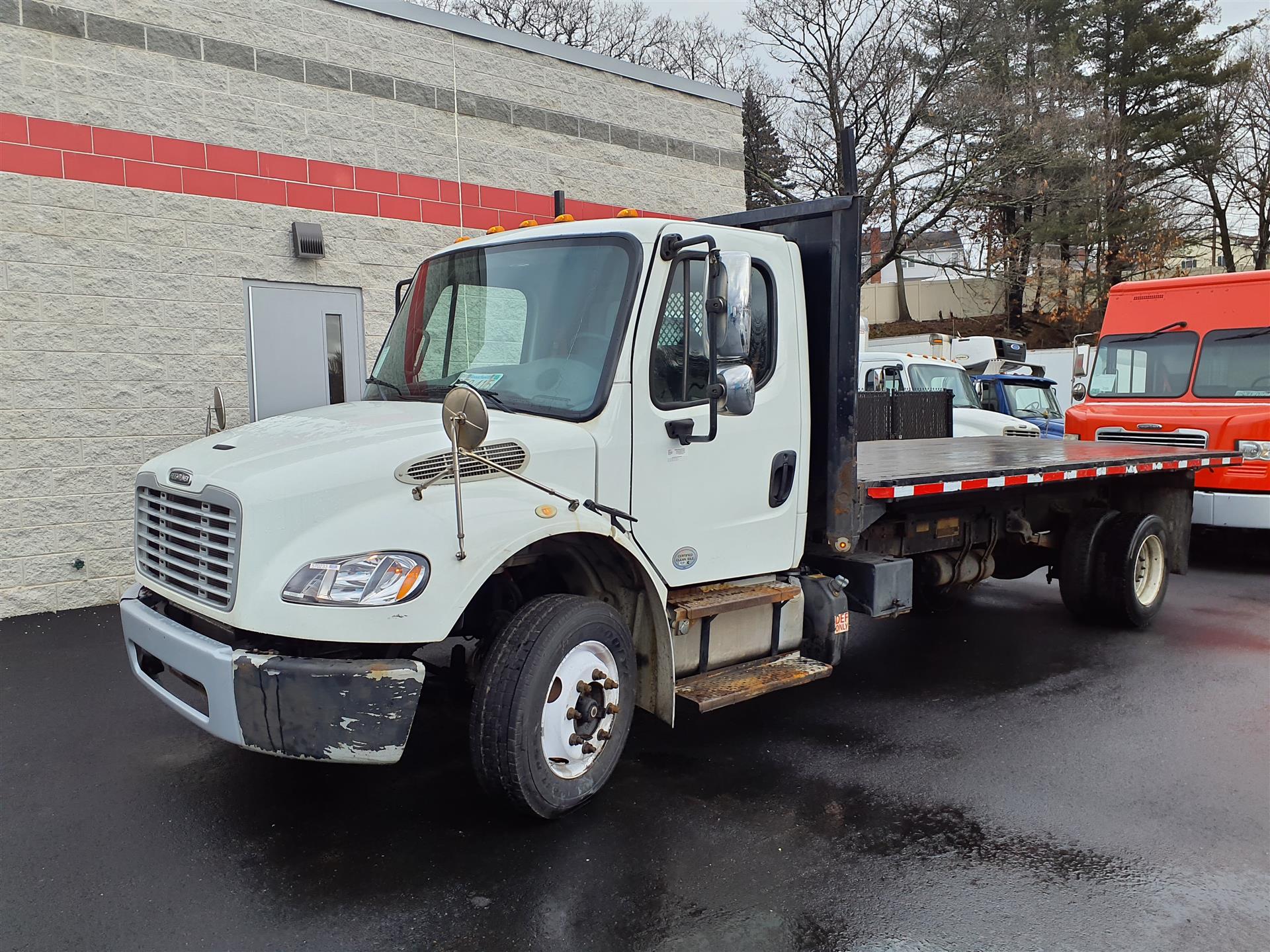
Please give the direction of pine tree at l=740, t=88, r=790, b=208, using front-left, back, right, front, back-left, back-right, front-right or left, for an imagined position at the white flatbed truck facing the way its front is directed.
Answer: back-right

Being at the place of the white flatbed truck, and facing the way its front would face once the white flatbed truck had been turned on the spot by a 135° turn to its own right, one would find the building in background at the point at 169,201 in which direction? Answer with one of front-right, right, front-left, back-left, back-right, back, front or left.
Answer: front-left

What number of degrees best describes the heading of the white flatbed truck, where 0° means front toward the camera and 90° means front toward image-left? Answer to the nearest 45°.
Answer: approximately 45°

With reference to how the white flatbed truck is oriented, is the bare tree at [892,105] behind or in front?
behind

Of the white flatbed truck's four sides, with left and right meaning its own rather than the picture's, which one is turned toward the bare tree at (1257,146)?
back

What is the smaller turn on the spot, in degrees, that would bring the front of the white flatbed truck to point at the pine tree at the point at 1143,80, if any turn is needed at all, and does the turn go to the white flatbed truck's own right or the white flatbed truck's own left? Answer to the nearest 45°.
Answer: approximately 180°

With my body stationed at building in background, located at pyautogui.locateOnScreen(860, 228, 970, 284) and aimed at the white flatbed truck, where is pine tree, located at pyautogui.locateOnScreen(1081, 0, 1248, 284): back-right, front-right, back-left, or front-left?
front-left

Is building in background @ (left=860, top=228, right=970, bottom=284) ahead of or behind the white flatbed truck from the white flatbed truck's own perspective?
behind

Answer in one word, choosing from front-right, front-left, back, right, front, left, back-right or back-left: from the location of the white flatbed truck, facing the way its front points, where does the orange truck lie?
back
